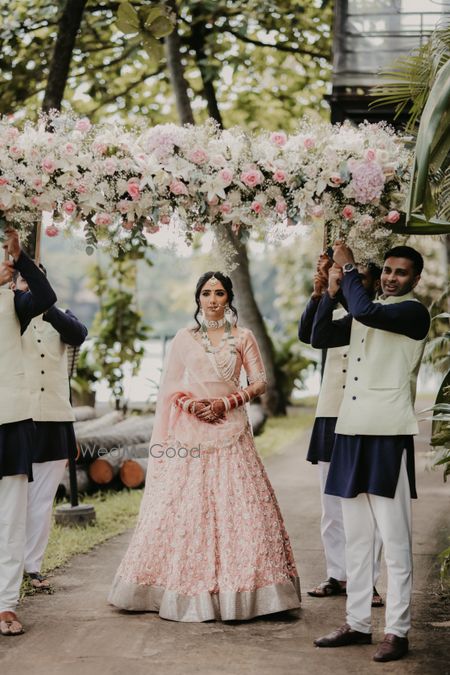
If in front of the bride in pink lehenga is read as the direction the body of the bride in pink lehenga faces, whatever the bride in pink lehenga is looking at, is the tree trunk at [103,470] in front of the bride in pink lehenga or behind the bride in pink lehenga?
behind

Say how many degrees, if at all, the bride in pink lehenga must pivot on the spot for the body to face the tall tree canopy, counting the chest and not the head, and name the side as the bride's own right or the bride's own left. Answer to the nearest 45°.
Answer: approximately 180°

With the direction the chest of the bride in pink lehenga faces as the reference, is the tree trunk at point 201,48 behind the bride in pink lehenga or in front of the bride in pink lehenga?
behind

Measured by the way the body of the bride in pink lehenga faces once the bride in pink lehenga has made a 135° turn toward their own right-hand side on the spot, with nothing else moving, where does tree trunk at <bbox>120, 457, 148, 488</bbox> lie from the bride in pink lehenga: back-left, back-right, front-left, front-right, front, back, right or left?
front-right

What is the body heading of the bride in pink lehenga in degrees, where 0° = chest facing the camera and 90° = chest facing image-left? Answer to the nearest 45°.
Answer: approximately 0°

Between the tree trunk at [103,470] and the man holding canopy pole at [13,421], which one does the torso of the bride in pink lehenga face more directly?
the man holding canopy pole

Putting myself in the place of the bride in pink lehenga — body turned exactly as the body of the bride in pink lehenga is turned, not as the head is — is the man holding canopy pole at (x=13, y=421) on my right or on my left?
on my right
